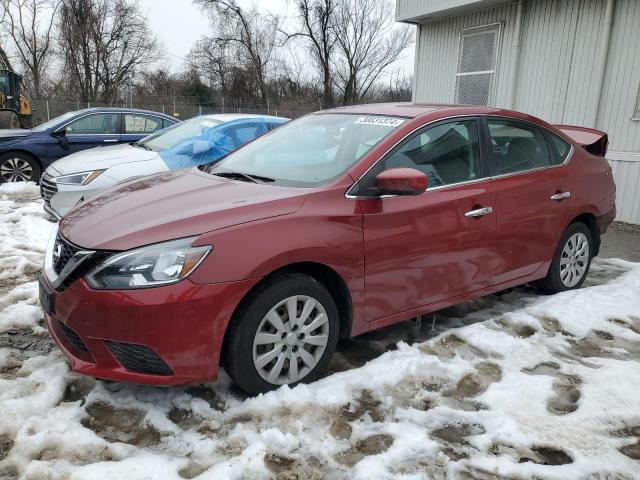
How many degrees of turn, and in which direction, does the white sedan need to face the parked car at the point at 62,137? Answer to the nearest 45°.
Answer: approximately 90° to its right

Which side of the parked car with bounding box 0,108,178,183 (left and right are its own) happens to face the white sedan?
left

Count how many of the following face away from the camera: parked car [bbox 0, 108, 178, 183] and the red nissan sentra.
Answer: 0

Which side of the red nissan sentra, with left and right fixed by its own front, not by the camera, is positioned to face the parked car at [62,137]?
right

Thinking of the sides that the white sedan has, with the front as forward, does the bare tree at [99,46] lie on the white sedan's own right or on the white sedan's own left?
on the white sedan's own right

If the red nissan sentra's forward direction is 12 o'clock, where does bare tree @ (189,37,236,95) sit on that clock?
The bare tree is roughly at 4 o'clock from the red nissan sentra.

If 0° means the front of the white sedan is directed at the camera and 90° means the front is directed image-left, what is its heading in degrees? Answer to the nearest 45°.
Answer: approximately 45°

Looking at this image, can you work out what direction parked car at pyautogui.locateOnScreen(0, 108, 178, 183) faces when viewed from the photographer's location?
facing to the left of the viewer

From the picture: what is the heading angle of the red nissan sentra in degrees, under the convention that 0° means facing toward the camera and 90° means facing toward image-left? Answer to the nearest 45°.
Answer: approximately 45°

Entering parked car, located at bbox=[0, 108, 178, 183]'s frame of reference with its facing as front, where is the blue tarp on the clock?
The blue tarp is roughly at 8 o'clock from the parked car.

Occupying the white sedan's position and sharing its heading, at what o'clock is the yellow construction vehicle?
The yellow construction vehicle is roughly at 4 o'clock from the white sedan.

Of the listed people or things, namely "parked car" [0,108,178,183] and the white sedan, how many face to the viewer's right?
0

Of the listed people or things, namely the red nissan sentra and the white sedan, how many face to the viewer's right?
0

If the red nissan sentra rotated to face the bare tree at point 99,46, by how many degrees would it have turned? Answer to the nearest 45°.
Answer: approximately 90° to its right

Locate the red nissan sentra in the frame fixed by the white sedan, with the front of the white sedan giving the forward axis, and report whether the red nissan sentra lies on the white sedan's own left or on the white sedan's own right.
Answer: on the white sedan's own left

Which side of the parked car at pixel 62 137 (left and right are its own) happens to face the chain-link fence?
right
